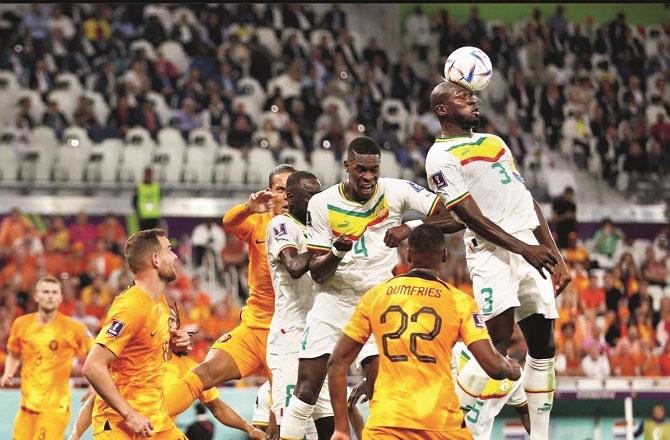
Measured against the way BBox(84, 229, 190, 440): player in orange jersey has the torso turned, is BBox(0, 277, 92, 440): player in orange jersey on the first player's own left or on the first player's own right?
on the first player's own left

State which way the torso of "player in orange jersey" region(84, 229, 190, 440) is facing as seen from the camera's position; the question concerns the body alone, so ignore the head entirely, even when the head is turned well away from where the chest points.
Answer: to the viewer's right

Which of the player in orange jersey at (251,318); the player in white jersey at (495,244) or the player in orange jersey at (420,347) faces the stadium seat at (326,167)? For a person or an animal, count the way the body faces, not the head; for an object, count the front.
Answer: the player in orange jersey at (420,347)

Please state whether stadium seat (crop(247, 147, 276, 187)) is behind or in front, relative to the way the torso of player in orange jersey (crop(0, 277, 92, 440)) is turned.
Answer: behind

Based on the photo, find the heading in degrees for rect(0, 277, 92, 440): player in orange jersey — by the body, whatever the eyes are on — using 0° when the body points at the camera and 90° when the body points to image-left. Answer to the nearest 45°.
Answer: approximately 0°

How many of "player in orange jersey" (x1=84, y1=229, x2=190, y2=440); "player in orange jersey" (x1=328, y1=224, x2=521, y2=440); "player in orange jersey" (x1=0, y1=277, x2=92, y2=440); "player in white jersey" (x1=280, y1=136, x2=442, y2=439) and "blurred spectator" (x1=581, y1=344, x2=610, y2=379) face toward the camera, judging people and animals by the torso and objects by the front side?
3

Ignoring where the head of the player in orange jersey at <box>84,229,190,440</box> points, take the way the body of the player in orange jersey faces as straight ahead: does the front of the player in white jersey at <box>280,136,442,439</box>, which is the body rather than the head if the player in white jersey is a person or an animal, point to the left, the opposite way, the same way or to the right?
to the right

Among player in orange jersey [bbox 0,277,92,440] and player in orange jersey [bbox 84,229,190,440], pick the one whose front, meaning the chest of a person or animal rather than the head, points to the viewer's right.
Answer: player in orange jersey [bbox 84,229,190,440]

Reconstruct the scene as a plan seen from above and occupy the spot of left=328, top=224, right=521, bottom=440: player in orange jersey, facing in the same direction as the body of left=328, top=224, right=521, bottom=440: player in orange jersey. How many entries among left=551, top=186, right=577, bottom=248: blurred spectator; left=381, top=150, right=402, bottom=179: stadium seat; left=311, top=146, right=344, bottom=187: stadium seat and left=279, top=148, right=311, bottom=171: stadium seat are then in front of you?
4

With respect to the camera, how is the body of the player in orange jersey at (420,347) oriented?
away from the camera

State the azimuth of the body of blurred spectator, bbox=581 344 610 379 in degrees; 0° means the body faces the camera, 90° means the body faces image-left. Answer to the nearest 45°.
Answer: approximately 0°
